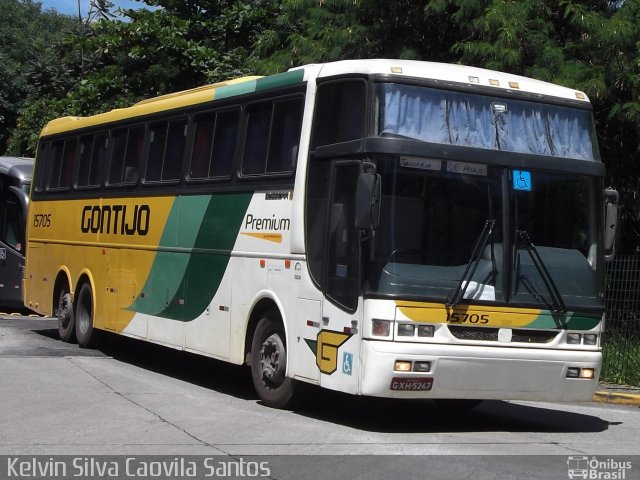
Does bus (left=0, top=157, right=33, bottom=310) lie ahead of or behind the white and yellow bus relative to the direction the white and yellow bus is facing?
behind

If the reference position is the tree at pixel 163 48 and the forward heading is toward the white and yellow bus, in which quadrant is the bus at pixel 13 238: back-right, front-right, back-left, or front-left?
front-right

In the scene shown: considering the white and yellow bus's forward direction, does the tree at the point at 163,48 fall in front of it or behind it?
behind

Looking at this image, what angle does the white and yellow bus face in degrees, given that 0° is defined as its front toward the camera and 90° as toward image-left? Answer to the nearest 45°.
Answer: approximately 315°
